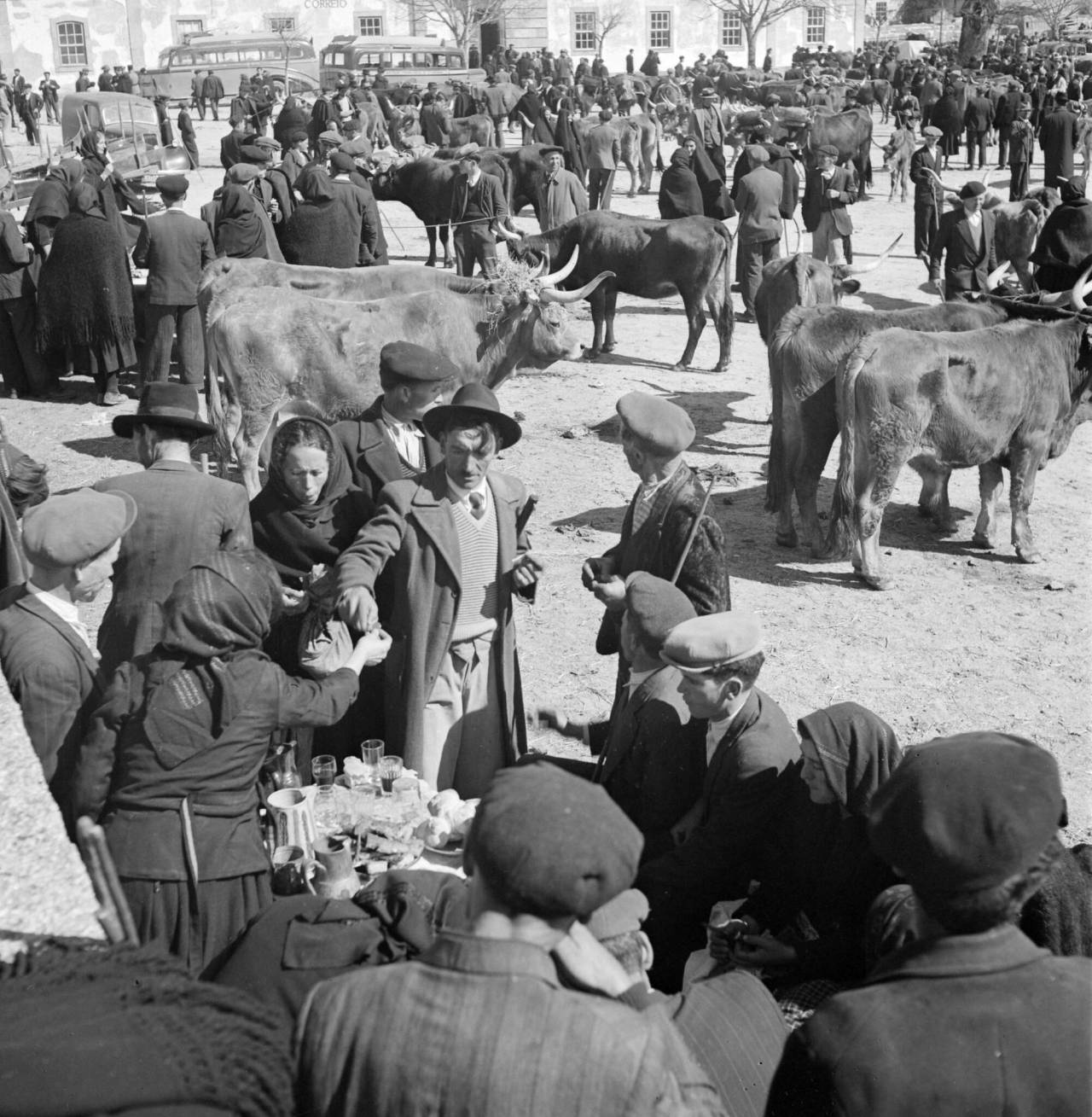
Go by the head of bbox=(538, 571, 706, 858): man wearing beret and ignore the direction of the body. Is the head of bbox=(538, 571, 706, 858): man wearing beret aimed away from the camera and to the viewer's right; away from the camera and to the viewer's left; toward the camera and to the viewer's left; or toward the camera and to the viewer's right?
away from the camera and to the viewer's left

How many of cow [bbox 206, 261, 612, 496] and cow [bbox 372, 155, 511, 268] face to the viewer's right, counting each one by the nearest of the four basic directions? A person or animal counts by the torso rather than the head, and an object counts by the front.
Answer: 1

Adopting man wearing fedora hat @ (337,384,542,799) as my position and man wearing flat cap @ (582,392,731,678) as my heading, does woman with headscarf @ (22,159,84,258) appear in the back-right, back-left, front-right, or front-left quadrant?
back-left

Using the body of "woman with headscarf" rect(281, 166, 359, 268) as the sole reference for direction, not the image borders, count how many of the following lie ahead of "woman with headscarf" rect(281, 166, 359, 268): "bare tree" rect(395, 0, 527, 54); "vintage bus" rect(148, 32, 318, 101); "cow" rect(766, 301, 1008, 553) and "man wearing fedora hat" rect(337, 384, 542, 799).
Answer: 2

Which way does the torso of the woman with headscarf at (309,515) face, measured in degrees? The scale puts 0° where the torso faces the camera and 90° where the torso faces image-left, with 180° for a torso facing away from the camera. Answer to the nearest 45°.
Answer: approximately 0°

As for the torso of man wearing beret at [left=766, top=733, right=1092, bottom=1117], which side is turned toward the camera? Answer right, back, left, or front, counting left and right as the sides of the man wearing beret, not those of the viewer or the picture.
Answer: back

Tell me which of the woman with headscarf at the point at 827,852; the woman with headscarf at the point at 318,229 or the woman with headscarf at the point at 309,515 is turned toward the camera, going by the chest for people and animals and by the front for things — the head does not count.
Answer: the woman with headscarf at the point at 309,515

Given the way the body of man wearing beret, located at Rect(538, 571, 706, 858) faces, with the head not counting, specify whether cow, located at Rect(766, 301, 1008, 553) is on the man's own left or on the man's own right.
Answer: on the man's own right

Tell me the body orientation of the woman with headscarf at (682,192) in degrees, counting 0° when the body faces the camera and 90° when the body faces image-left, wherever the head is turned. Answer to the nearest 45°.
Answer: approximately 180°

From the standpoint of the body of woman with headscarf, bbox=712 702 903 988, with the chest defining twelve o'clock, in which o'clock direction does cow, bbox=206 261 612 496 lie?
The cow is roughly at 2 o'clock from the woman with headscarf.

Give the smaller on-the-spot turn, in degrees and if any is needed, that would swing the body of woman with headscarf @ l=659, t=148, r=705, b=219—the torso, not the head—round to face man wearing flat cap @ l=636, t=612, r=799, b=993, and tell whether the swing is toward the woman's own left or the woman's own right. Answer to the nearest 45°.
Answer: approximately 180°

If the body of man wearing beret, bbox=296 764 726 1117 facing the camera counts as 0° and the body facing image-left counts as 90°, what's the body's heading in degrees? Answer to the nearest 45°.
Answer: approximately 180°

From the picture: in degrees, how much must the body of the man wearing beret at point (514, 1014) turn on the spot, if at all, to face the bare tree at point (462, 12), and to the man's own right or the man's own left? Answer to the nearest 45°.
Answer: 0° — they already face it

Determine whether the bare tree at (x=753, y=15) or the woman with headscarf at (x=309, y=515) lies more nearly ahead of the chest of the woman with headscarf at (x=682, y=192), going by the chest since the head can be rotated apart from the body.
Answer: the bare tree

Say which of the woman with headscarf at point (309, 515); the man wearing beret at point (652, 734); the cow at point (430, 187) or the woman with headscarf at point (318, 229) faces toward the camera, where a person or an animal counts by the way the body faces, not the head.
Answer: the woman with headscarf at point (309, 515)

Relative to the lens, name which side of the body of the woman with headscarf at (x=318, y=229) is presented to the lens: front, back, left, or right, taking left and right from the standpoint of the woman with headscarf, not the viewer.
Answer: back

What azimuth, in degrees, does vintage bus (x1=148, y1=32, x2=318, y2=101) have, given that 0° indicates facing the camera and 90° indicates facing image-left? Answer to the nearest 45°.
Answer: approximately 90°

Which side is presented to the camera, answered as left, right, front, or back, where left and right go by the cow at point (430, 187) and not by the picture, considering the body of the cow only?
left

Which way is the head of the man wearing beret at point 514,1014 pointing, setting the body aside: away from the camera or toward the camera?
away from the camera
